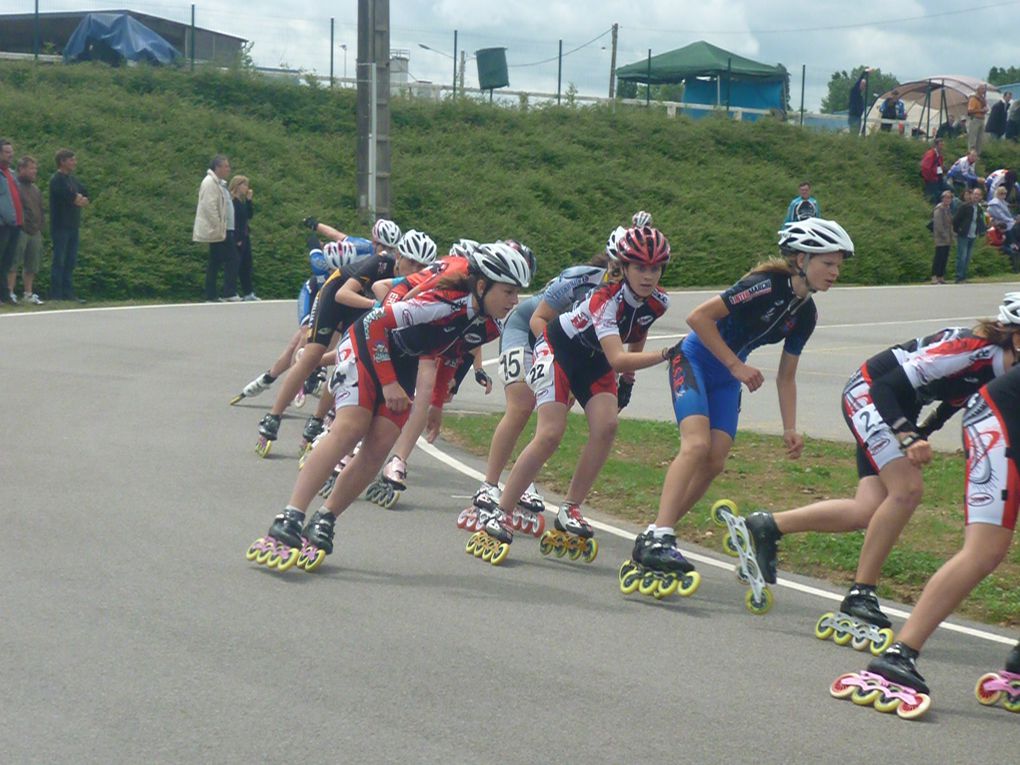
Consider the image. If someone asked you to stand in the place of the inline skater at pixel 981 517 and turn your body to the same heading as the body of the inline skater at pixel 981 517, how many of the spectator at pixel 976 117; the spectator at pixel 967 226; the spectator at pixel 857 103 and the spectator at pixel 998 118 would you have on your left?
4

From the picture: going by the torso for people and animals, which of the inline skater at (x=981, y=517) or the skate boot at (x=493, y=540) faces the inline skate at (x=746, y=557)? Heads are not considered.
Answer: the skate boot

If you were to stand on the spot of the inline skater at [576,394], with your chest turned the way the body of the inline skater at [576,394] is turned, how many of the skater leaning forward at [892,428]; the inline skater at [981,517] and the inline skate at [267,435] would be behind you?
1

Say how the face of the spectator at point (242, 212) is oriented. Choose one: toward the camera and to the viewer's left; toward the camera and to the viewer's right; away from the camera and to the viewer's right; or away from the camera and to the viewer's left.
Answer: toward the camera and to the viewer's right

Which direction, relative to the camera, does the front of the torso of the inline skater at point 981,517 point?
to the viewer's right

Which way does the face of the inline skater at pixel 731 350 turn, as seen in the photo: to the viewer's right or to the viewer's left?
to the viewer's right

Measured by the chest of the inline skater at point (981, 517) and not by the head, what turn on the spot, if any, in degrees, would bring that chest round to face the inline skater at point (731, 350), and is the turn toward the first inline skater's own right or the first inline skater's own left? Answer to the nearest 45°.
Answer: approximately 135° to the first inline skater's own left

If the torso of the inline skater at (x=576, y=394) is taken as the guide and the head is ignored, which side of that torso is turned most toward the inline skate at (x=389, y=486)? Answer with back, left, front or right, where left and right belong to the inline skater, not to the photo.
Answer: back

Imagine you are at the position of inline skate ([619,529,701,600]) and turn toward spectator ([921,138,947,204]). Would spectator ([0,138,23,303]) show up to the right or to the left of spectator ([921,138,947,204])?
left

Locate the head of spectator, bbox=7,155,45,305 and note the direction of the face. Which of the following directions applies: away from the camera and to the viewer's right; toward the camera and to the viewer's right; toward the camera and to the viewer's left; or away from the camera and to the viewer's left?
toward the camera and to the viewer's right
